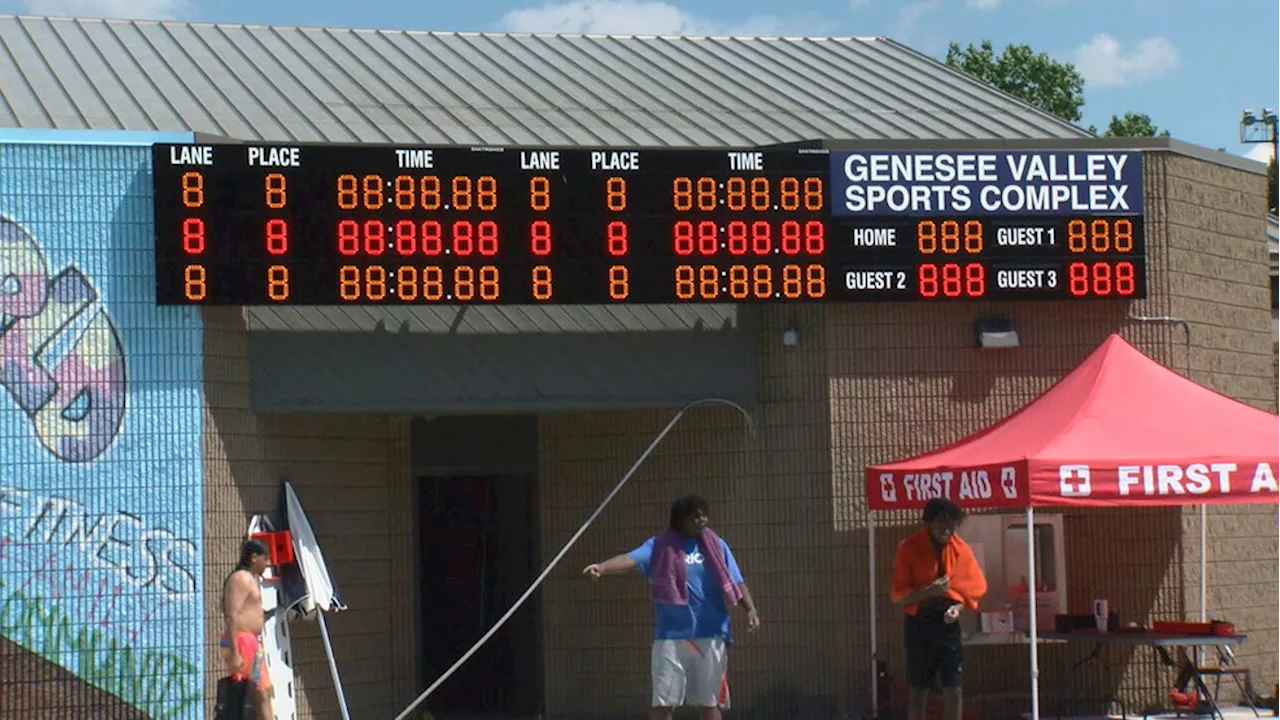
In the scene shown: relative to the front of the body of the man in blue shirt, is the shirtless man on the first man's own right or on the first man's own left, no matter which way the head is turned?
on the first man's own right

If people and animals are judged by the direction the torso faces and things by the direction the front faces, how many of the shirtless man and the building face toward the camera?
1

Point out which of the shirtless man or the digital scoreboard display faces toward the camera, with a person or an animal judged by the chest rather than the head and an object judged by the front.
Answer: the digital scoreboard display

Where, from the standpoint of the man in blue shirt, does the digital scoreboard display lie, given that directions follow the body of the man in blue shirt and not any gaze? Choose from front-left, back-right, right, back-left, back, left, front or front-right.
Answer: back

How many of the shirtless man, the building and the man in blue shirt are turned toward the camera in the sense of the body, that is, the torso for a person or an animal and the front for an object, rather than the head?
2

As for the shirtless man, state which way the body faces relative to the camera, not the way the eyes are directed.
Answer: to the viewer's right

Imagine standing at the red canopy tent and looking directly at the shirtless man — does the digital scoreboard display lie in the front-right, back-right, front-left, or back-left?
front-right

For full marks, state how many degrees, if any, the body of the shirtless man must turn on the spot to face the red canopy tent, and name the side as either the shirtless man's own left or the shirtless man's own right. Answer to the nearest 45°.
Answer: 0° — they already face it

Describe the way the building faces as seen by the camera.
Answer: facing the viewer

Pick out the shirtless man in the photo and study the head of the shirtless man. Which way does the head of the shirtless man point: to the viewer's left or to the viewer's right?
to the viewer's right

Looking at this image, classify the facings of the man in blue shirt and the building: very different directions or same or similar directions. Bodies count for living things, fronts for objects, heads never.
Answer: same or similar directions

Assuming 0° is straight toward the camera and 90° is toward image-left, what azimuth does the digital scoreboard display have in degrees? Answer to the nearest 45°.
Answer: approximately 0°

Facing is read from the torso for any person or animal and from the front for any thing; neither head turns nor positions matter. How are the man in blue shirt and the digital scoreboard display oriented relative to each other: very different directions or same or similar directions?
same or similar directions
